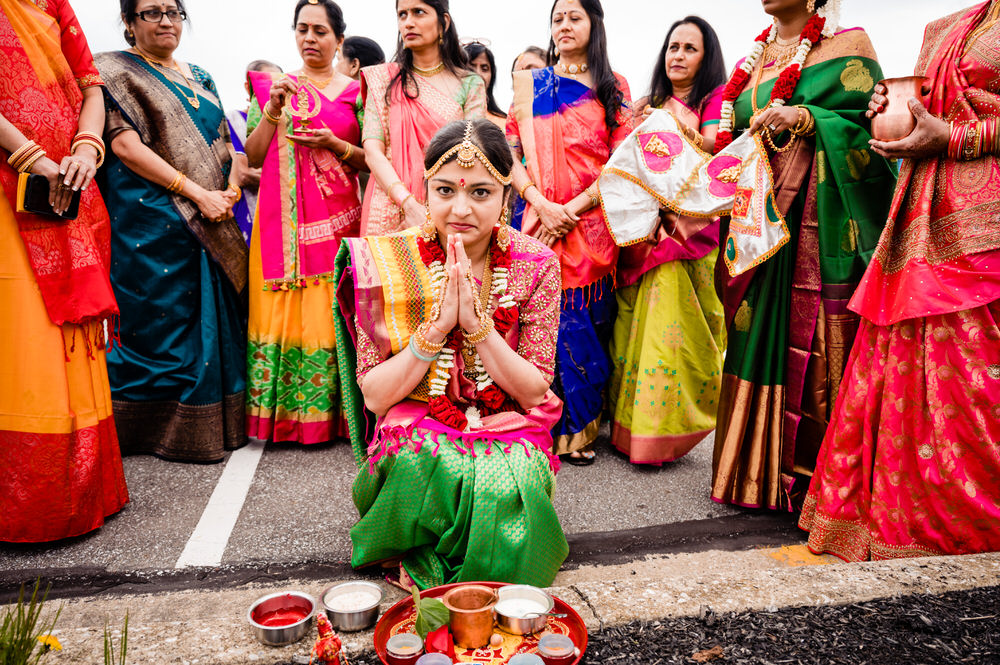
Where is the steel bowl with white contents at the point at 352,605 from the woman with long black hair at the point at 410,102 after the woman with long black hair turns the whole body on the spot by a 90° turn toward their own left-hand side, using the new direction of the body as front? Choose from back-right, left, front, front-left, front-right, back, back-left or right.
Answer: right

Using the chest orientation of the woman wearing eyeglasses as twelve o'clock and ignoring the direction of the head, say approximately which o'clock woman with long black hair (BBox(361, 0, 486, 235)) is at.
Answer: The woman with long black hair is roughly at 11 o'clock from the woman wearing eyeglasses.

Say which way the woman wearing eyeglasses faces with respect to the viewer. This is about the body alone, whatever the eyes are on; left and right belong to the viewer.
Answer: facing the viewer and to the right of the viewer

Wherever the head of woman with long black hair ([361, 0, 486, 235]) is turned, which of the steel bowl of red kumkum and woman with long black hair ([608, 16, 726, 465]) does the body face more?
the steel bowl of red kumkum

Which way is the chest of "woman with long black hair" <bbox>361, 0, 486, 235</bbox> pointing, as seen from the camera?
toward the camera

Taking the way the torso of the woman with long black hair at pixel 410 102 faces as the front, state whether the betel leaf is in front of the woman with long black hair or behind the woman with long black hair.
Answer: in front

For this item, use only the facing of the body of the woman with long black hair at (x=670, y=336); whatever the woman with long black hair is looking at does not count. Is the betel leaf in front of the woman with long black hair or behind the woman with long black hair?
in front

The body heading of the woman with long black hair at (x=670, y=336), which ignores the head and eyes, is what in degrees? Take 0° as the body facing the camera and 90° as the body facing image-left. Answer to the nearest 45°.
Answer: approximately 45°
